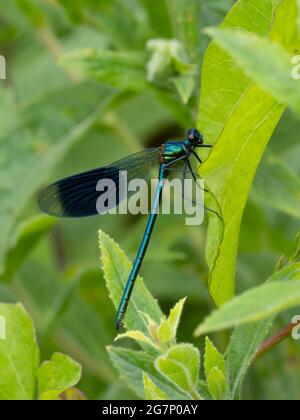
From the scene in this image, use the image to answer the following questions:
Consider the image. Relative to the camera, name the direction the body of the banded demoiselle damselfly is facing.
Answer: to the viewer's right

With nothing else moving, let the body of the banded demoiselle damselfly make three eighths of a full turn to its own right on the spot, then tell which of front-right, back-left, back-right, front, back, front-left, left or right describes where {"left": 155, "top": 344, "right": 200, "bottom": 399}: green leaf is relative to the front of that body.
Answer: back-left

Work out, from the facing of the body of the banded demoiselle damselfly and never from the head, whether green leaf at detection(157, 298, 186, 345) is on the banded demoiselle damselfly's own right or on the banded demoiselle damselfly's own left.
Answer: on the banded demoiselle damselfly's own right
